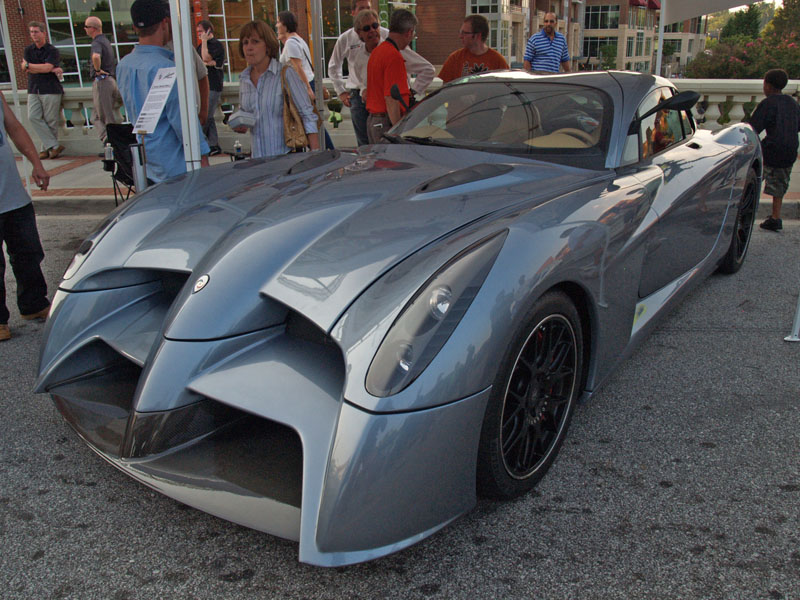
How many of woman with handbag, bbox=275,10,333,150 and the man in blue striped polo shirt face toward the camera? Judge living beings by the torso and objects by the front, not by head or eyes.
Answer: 1

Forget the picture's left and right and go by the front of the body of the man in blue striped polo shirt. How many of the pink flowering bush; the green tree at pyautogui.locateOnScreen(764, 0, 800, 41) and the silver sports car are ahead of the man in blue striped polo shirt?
1

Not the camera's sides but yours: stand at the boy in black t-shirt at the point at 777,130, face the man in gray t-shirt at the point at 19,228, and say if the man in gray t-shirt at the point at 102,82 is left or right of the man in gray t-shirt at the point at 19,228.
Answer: right

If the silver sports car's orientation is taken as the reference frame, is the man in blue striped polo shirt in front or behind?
behind

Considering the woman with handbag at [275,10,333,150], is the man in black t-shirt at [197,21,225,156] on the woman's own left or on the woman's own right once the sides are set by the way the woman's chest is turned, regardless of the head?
on the woman's own right

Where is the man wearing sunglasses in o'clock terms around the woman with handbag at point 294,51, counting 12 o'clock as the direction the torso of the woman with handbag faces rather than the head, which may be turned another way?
The man wearing sunglasses is roughly at 7 o'clock from the woman with handbag.

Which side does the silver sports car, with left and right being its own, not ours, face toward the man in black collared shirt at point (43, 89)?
right

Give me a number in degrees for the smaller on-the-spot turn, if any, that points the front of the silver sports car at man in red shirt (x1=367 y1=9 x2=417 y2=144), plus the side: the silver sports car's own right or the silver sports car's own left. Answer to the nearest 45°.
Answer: approximately 135° to the silver sports car's own right
